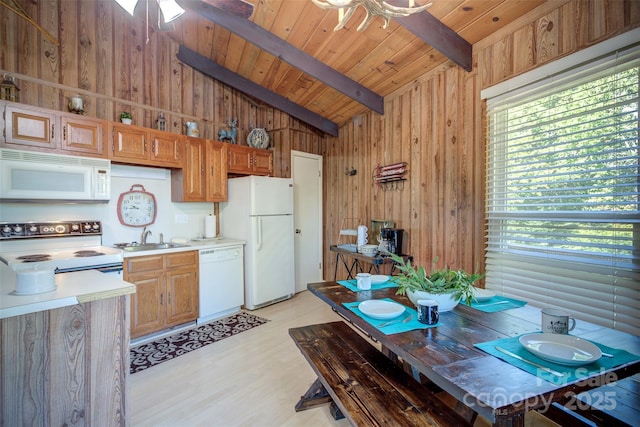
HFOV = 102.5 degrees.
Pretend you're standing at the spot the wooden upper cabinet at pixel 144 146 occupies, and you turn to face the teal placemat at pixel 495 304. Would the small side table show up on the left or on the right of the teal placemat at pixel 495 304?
left

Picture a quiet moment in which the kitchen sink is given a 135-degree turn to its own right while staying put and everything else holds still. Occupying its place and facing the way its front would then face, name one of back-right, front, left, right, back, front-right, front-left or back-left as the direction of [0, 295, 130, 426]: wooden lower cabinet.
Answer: left

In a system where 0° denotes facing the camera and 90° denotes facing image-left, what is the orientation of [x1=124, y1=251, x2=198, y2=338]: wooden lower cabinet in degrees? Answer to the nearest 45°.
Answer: approximately 315°

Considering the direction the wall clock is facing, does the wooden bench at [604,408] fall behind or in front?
in front

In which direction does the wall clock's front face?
toward the camera

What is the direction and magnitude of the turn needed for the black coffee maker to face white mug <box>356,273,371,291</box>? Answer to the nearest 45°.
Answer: approximately 45° to its left

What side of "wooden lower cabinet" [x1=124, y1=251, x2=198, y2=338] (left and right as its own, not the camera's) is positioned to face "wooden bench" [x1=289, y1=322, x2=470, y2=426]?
front

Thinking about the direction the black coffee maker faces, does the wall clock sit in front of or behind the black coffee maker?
in front

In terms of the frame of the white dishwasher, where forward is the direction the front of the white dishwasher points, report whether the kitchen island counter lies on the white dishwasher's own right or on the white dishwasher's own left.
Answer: on the white dishwasher's own right

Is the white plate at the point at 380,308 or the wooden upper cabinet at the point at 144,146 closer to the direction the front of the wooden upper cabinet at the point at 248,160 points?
the white plate

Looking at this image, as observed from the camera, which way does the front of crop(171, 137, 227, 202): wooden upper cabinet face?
facing the viewer and to the right of the viewer
